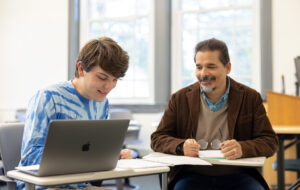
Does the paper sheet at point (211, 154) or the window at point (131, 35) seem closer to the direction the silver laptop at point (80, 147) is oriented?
the window

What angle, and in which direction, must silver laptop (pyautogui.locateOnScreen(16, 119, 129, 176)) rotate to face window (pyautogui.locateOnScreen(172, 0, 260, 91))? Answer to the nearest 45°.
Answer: approximately 90° to its right

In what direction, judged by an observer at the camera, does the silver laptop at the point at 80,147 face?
facing away from the viewer and to the left of the viewer

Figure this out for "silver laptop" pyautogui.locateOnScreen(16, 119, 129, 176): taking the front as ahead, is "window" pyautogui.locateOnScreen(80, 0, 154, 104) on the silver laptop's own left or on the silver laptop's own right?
on the silver laptop's own right

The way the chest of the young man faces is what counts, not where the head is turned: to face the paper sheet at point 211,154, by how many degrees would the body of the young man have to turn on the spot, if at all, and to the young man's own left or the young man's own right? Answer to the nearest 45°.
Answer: approximately 45° to the young man's own left

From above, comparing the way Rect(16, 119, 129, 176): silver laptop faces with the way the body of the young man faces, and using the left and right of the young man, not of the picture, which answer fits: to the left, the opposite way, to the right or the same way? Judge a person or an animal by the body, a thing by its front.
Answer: the opposite way
